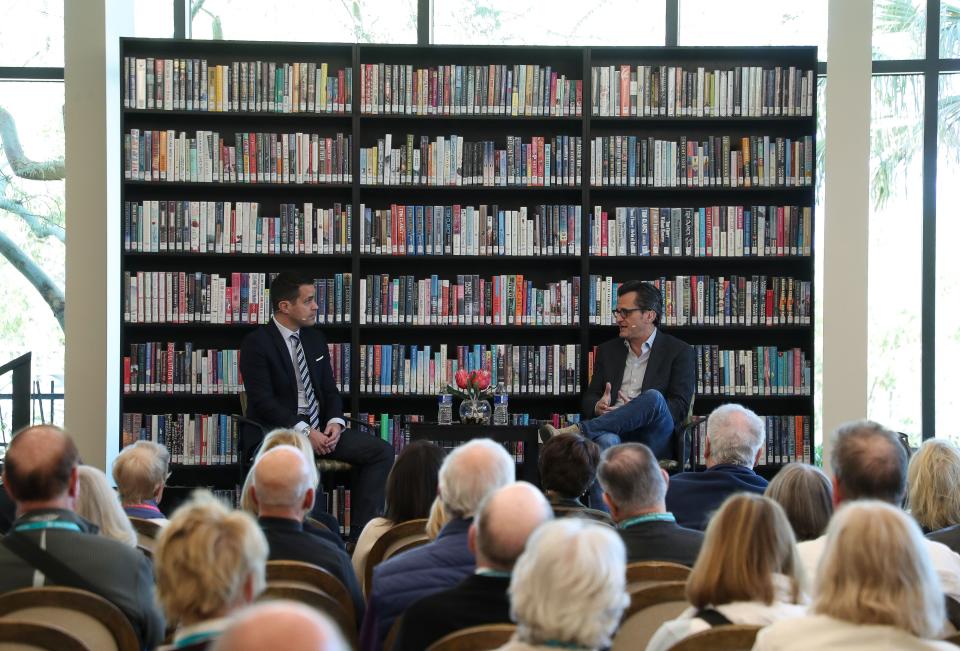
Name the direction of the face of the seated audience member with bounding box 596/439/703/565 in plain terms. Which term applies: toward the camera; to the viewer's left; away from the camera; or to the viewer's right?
away from the camera

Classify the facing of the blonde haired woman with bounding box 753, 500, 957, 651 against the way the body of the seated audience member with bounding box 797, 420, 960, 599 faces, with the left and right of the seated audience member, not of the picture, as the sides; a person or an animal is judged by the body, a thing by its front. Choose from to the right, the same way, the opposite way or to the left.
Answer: the same way

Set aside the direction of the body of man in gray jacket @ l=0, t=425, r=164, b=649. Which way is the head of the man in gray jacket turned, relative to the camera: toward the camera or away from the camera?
away from the camera

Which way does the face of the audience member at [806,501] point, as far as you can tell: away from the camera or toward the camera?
away from the camera

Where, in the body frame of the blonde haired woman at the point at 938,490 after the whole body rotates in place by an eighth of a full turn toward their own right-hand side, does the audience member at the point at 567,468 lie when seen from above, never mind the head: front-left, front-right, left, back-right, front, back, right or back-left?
back-left

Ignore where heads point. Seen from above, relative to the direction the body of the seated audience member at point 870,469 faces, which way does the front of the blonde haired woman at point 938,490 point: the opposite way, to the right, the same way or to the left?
the same way

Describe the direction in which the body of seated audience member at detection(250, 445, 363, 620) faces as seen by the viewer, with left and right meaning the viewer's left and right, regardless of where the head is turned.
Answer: facing away from the viewer

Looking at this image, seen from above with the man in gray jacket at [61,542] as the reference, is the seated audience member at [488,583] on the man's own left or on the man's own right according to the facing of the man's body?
on the man's own right

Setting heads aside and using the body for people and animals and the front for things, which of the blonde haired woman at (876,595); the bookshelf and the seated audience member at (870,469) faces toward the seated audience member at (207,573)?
the bookshelf

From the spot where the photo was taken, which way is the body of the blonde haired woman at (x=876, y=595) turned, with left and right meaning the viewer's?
facing away from the viewer

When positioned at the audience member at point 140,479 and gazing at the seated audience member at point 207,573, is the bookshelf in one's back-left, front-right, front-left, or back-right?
back-left

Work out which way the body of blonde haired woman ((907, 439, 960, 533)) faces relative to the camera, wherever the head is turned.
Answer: away from the camera

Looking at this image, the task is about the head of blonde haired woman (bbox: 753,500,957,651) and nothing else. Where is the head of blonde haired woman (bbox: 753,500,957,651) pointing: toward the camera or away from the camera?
away from the camera

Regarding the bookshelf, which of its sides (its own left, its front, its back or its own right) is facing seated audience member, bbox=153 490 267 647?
front

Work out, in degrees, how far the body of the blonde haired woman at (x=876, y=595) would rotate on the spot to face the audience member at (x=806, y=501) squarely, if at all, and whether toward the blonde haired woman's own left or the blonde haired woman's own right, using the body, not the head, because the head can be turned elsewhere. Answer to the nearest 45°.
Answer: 0° — they already face them

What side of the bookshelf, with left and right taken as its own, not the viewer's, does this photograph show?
front

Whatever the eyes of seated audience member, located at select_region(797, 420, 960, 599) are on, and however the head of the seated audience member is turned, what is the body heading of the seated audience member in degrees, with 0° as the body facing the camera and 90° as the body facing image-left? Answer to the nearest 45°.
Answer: approximately 180°

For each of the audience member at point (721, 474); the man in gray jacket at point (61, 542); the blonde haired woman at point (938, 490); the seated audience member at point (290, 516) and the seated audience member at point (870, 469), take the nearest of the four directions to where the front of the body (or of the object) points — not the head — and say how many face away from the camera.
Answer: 5

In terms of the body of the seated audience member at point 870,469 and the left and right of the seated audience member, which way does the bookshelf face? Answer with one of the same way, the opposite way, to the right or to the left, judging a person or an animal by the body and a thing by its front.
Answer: the opposite way

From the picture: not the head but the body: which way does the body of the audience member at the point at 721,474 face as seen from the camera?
away from the camera
